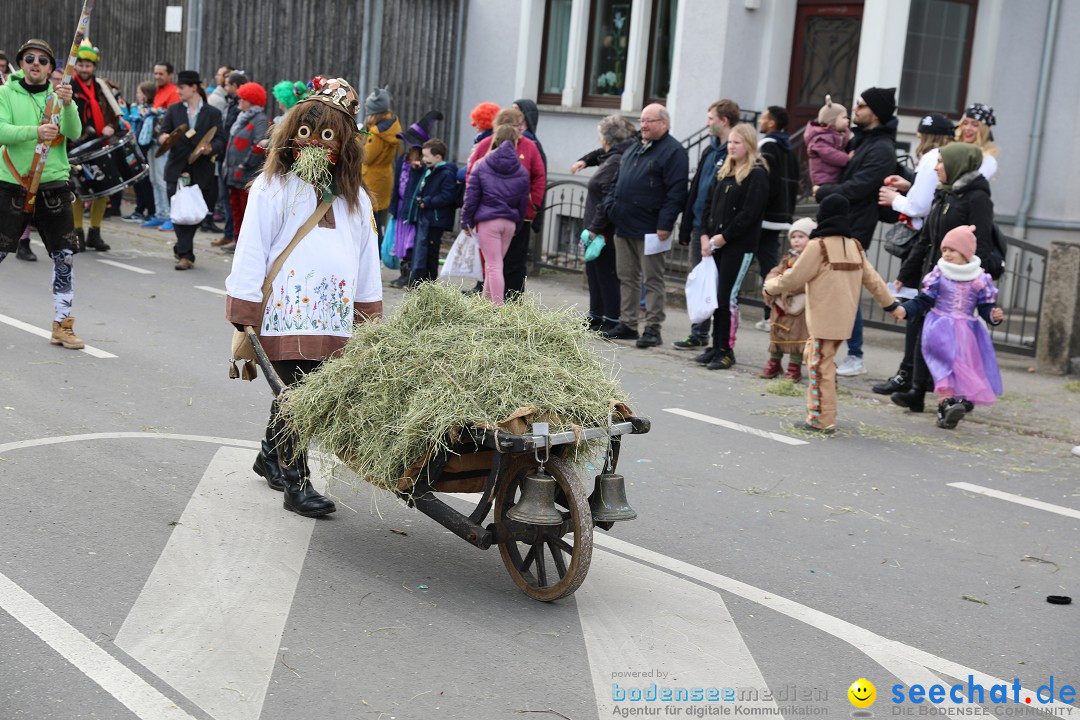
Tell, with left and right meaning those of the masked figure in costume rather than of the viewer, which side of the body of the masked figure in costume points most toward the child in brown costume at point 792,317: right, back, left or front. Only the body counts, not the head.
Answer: left

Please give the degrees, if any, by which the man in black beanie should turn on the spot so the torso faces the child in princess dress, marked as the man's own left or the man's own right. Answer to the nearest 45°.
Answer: approximately 90° to the man's own left

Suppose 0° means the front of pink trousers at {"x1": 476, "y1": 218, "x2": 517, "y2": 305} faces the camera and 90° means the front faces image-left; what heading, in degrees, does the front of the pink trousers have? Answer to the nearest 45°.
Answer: approximately 180°

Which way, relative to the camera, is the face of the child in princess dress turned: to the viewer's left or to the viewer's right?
to the viewer's left

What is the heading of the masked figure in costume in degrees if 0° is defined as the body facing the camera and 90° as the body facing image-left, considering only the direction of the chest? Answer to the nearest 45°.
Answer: approximately 315°

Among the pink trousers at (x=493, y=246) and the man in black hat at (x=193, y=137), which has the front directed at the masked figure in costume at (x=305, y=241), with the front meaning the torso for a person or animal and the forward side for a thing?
the man in black hat

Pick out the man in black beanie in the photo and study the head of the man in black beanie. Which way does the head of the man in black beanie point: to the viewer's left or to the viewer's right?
to the viewer's left

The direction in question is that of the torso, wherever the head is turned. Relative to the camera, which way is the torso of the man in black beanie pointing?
to the viewer's left
